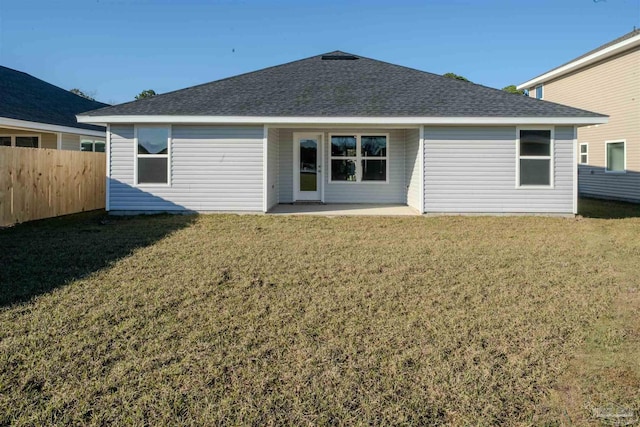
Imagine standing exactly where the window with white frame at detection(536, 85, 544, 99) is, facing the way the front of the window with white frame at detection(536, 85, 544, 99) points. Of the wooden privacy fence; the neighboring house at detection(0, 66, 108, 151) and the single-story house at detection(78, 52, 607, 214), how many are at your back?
0

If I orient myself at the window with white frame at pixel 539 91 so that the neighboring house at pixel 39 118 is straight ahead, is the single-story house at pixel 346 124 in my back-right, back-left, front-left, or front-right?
front-left

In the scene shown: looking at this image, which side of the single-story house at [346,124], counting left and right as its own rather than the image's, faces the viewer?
back

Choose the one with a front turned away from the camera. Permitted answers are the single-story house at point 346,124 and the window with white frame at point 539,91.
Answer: the single-story house

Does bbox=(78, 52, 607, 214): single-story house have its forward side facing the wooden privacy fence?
no

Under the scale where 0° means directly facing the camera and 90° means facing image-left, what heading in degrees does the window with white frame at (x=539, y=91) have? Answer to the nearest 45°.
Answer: approximately 45°

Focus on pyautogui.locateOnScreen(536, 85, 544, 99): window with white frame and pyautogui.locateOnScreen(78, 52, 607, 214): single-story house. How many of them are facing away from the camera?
1

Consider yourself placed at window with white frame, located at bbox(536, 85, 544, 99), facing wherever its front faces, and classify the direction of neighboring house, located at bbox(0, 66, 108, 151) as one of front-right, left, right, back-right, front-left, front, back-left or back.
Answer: front
